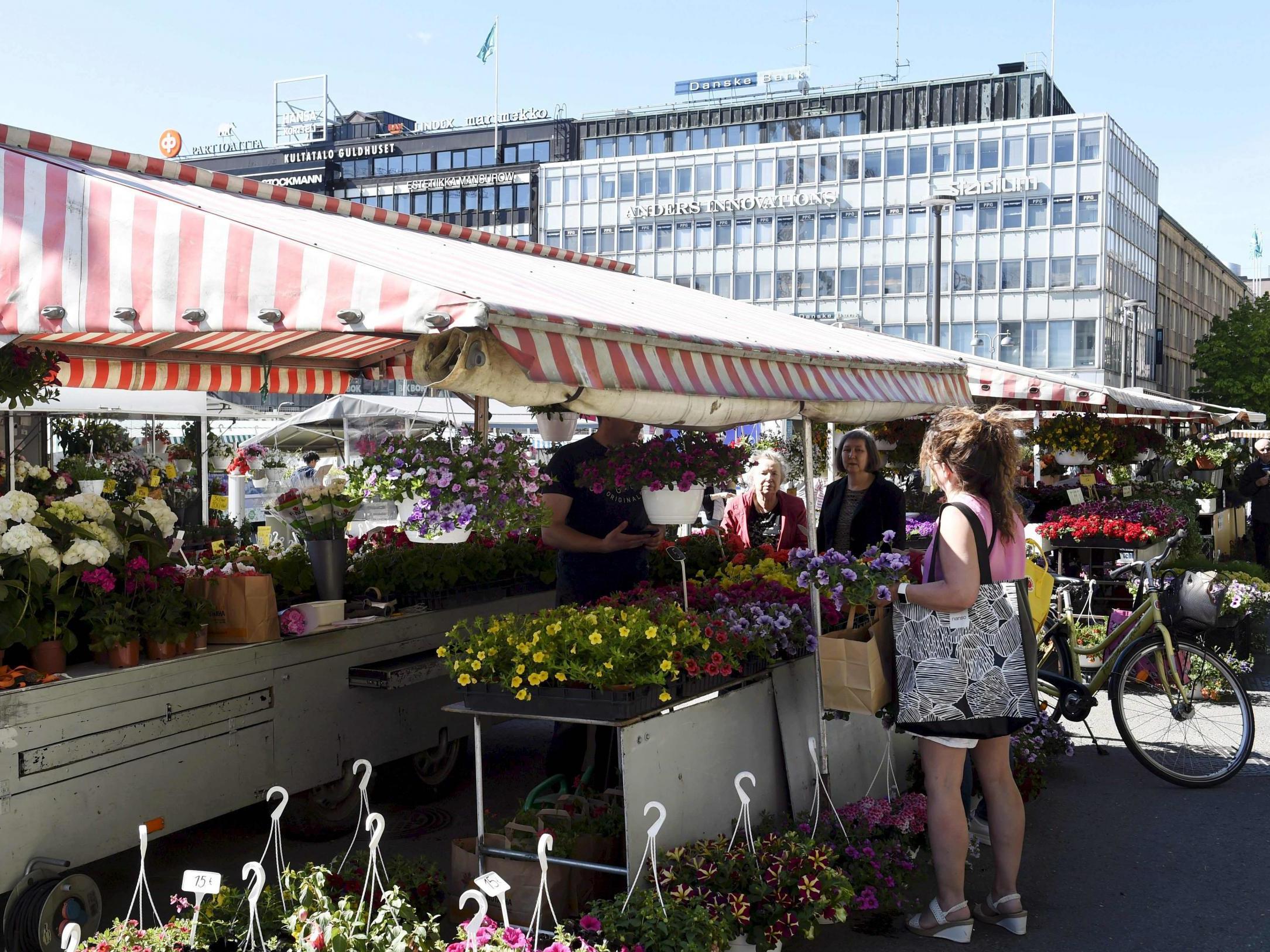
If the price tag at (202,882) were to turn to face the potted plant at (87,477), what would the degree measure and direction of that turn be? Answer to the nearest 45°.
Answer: approximately 180°

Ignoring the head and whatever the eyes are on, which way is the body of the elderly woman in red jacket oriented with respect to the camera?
toward the camera

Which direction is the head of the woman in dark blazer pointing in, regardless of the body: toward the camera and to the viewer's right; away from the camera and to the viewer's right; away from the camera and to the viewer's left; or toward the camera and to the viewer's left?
toward the camera and to the viewer's left

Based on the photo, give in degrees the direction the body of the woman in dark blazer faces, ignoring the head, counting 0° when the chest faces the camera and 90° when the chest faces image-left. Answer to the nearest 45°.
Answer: approximately 45°

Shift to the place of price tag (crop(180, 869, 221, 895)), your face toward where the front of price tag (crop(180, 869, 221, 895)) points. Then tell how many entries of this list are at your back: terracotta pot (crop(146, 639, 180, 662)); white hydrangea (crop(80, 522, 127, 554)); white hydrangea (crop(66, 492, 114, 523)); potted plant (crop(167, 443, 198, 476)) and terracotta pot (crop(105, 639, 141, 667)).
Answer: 5

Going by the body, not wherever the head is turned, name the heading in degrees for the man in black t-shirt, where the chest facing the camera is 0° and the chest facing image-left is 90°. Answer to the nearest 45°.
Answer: approximately 315°

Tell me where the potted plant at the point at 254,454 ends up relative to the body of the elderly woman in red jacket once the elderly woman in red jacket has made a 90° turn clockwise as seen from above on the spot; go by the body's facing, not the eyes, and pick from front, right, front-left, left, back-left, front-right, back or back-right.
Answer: front-right

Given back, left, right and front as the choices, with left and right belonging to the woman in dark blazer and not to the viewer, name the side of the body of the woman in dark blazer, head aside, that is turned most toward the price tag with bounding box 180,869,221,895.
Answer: front

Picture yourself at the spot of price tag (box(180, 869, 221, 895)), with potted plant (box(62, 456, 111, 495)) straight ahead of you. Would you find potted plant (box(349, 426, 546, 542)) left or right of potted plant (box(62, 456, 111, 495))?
right

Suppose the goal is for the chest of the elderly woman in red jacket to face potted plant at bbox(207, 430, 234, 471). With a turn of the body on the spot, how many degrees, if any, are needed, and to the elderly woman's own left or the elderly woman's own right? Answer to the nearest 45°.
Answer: approximately 135° to the elderly woman's own right

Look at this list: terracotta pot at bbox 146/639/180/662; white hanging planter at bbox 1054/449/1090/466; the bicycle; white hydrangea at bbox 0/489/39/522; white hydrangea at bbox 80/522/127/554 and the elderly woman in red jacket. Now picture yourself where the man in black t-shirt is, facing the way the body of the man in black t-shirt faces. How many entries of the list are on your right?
3

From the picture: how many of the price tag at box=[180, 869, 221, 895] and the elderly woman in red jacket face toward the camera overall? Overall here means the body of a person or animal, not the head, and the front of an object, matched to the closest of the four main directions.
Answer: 2

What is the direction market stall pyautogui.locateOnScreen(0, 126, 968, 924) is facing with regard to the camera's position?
facing the viewer and to the right of the viewer
